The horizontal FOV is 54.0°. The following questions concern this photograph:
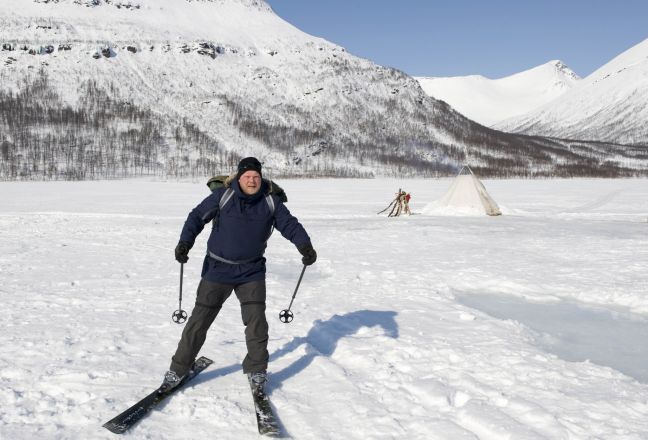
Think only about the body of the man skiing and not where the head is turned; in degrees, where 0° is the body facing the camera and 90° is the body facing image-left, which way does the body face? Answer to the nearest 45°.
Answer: approximately 0°

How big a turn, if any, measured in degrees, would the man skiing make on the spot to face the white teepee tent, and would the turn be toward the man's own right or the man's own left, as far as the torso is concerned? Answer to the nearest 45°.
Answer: approximately 135° to the man's own left
